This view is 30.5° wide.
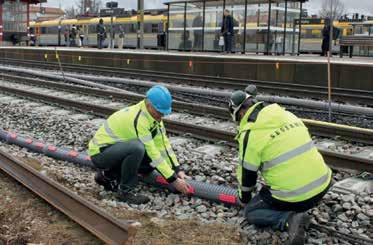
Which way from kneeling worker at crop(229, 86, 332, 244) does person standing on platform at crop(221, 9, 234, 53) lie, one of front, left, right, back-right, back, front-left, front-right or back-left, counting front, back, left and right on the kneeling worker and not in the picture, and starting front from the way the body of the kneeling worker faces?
front-right

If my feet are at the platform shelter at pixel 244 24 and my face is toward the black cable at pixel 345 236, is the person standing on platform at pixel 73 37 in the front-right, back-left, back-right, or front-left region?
back-right

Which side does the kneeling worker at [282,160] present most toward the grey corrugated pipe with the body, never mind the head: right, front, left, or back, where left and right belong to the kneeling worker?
front

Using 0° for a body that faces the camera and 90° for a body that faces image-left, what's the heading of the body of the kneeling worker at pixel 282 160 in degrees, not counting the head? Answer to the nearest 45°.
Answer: approximately 135°

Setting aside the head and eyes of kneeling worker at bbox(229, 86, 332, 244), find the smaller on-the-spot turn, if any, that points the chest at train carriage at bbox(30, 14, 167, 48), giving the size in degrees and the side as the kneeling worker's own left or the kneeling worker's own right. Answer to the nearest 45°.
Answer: approximately 45° to the kneeling worker's own right

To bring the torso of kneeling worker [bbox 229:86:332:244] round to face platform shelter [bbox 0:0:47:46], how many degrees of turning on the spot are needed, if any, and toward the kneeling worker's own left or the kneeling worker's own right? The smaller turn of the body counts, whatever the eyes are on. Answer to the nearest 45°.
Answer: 0° — they already face it

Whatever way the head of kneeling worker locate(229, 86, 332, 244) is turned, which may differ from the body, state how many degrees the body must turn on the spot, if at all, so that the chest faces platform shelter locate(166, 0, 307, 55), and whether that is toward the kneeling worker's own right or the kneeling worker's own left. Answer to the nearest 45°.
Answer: approximately 45° to the kneeling worker's own right

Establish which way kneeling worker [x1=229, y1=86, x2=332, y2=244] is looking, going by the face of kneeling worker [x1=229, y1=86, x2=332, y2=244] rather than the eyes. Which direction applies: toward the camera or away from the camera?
away from the camera

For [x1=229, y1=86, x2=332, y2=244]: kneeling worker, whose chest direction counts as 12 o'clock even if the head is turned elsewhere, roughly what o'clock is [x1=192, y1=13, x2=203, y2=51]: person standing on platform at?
The person standing on platform is roughly at 1 o'clock from the kneeling worker.
